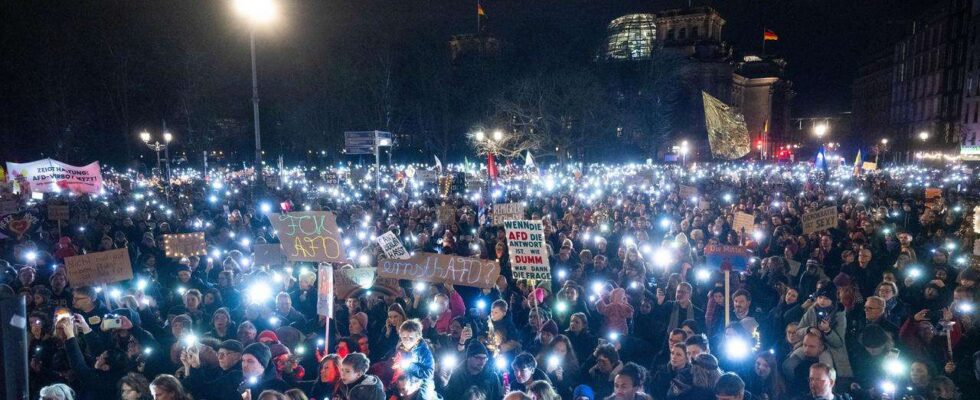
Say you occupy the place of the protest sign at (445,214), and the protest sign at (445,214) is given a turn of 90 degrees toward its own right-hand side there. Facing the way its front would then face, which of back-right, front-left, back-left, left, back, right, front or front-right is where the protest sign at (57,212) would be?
front

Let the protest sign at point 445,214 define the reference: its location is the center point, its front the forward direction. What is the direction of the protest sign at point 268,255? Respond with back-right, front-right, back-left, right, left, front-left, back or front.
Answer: front-right

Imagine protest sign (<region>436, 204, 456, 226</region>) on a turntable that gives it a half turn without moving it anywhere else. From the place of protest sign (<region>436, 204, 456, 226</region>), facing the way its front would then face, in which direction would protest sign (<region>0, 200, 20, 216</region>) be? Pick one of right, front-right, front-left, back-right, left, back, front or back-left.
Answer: left

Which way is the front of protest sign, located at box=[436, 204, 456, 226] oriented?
toward the camera
